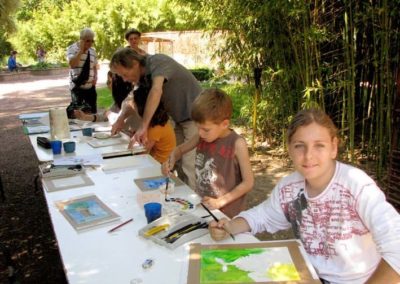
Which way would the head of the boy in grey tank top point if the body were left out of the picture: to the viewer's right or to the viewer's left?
to the viewer's left

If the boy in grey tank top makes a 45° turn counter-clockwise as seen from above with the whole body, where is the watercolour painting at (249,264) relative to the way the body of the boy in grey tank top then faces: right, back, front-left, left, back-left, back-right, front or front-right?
front

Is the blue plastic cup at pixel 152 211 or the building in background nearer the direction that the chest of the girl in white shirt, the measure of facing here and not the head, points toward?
the blue plastic cup

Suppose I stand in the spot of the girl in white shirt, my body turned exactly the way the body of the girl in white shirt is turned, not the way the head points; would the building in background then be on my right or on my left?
on my right

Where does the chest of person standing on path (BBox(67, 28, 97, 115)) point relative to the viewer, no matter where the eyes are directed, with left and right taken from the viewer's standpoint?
facing the viewer and to the right of the viewer

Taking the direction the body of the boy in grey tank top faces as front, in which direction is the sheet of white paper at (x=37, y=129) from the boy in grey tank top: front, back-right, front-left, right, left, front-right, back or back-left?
right

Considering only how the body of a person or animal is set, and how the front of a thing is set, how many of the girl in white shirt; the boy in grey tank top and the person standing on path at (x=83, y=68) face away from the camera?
0

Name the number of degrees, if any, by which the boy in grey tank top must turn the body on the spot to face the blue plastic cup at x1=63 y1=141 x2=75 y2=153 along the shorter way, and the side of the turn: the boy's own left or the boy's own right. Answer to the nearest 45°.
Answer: approximately 90° to the boy's own right

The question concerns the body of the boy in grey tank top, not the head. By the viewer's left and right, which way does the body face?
facing the viewer and to the left of the viewer
